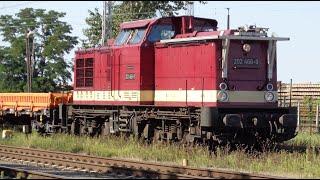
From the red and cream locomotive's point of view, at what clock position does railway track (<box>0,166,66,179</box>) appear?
The railway track is roughly at 3 o'clock from the red and cream locomotive.

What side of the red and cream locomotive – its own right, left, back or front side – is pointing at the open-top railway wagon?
back

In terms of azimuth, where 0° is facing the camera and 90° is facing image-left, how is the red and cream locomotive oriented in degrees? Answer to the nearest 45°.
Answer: approximately 315°
